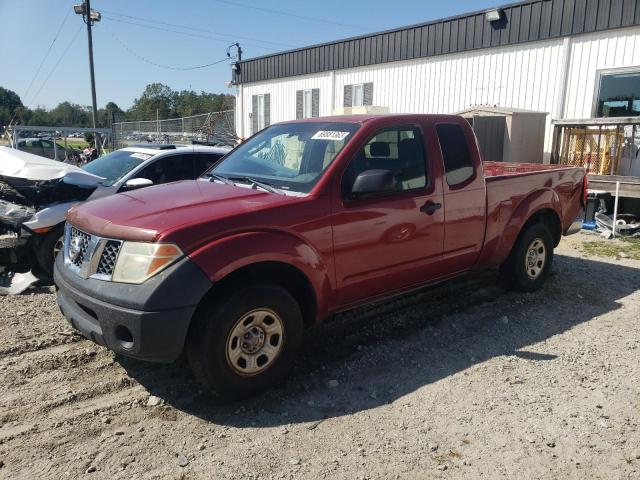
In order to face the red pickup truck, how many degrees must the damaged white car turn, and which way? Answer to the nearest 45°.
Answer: approximately 90° to its left

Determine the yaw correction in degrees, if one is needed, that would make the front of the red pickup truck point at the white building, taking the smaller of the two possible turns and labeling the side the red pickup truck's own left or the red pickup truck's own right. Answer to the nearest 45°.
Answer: approximately 180°

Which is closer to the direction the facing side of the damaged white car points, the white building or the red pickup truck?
the red pickup truck

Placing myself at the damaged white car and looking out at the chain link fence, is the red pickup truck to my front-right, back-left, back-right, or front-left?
back-right

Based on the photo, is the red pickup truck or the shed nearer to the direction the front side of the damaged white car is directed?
the red pickup truck

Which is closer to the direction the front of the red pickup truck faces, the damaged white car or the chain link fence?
the damaged white car

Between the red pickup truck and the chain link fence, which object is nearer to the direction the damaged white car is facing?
the red pickup truck

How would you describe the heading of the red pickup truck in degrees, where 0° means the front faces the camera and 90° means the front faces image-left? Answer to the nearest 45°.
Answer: approximately 45°

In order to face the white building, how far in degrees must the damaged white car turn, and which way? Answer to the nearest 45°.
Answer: approximately 180°

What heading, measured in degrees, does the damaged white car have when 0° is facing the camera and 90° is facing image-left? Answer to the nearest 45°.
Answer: approximately 45°

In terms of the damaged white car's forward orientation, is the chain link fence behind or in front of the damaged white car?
behind

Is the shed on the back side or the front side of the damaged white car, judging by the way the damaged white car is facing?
on the back side
